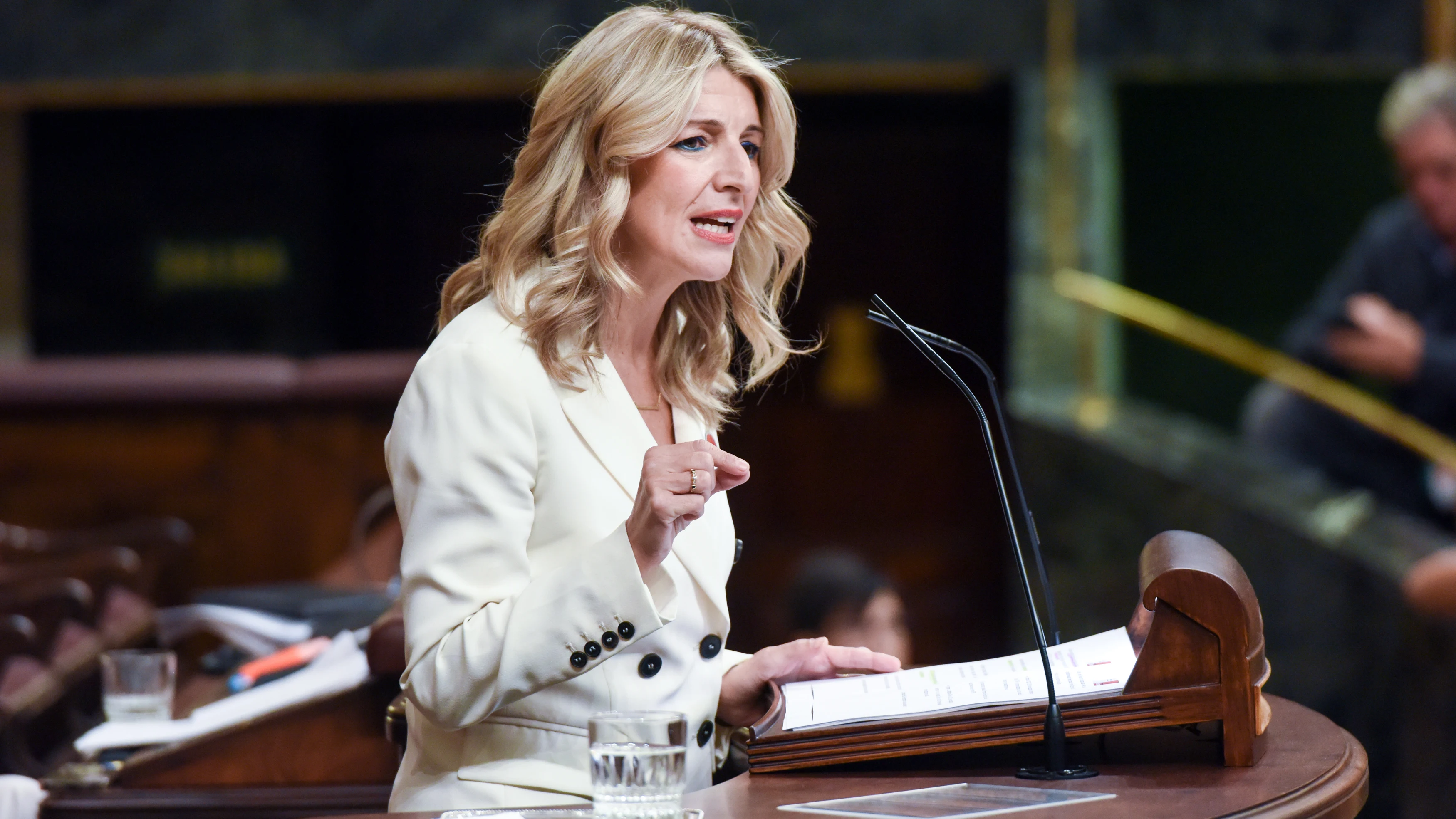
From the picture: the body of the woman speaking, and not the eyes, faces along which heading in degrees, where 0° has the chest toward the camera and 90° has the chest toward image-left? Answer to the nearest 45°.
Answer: approximately 315°

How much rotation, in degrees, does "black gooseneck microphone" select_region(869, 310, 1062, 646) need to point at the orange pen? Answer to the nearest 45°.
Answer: approximately 45° to its right

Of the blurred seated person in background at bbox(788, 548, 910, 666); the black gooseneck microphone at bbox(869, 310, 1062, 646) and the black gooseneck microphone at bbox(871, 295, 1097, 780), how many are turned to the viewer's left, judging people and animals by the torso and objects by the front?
2

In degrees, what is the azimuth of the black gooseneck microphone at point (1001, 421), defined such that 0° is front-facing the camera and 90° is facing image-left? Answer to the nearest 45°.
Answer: approximately 90°

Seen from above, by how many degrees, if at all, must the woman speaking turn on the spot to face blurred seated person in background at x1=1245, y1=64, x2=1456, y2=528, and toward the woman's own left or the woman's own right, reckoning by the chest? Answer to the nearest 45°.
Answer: approximately 90° to the woman's own left

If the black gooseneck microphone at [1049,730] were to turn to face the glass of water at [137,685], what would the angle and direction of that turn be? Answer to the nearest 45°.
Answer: approximately 45° to its right

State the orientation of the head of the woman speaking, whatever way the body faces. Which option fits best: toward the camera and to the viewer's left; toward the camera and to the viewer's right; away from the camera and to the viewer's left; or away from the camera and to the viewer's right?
toward the camera and to the viewer's right

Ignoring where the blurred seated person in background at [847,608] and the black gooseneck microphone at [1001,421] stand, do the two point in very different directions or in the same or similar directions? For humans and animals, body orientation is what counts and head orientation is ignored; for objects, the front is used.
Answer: very different directions

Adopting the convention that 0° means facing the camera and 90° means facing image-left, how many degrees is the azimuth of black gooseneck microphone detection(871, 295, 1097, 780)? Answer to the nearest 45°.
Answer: approximately 90°

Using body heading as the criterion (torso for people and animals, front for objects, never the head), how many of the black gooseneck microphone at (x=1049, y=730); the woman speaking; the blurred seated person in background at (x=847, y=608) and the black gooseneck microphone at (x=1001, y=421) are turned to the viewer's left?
2
